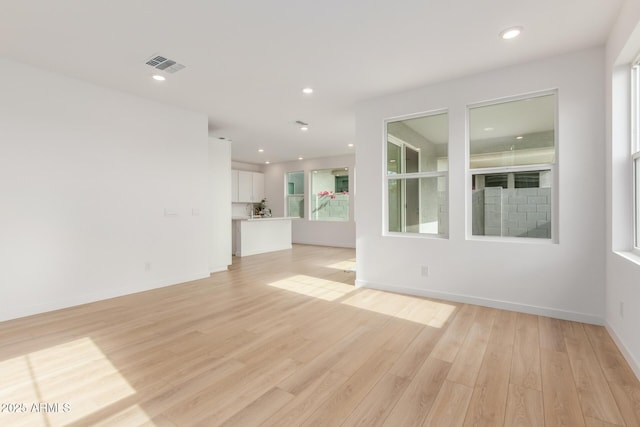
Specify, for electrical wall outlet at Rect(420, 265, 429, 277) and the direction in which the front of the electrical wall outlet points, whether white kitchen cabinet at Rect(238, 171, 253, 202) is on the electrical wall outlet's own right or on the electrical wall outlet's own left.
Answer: on the electrical wall outlet's own right

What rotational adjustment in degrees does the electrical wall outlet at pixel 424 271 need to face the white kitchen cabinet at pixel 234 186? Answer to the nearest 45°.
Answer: approximately 135° to its right

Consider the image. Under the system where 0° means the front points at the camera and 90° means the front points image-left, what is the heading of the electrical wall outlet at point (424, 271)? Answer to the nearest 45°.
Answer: approximately 0°

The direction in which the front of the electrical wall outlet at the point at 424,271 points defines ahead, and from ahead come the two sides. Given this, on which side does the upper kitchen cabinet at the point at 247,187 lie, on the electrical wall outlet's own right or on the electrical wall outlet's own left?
on the electrical wall outlet's own right

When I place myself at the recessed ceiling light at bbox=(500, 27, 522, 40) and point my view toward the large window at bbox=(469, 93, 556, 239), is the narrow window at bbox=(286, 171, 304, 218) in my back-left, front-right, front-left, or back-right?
front-left

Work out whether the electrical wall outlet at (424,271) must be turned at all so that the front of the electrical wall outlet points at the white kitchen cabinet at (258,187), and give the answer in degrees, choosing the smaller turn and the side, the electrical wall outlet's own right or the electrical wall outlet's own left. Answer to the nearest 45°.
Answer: approximately 135° to the electrical wall outlet's own right

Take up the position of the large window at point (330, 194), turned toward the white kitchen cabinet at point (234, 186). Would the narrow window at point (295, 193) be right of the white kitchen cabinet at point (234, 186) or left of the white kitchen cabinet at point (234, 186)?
right
